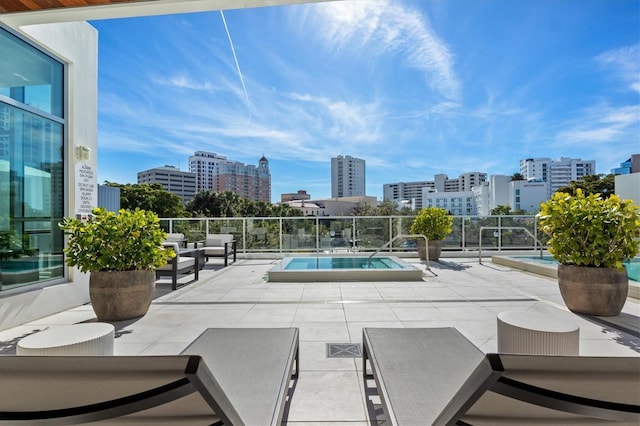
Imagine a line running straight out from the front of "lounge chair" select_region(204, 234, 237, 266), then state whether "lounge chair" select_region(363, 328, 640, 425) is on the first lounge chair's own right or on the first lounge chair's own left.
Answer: on the first lounge chair's own left

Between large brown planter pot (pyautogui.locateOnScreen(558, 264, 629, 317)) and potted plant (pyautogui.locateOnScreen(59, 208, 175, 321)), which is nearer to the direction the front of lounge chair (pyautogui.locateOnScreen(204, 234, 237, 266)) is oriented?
the potted plant

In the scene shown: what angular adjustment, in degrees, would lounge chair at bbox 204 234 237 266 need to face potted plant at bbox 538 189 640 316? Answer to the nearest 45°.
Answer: approximately 90° to its left

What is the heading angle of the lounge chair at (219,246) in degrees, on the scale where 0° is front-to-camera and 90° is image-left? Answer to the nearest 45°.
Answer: approximately 45°

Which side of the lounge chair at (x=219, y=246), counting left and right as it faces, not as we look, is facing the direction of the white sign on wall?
front

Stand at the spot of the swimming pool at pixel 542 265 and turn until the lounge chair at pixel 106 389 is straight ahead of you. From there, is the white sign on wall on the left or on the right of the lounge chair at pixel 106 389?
right

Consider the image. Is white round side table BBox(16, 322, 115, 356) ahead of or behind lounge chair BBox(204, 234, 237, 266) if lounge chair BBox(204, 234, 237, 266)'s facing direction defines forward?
ahead

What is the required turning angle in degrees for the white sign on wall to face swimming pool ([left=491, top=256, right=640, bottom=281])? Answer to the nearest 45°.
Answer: approximately 45° to its left

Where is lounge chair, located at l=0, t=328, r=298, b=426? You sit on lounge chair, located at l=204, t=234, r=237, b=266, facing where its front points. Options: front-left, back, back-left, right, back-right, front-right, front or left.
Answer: front-left

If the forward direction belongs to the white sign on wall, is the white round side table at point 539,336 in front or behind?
in front

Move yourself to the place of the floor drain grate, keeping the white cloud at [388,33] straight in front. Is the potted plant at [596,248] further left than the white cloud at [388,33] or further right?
right

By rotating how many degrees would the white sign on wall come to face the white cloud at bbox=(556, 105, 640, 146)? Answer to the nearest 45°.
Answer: approximately 45° to its left

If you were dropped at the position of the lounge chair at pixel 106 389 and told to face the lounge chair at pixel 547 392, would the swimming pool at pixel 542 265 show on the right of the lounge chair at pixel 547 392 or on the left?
left

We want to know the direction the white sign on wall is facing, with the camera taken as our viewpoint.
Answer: facing the viewer and to the right of the viewer

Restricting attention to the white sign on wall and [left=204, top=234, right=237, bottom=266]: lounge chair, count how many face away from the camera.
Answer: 0
